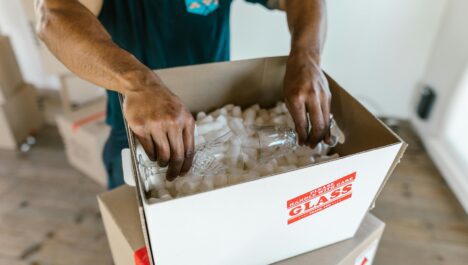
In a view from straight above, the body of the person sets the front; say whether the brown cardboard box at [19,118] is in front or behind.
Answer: behind

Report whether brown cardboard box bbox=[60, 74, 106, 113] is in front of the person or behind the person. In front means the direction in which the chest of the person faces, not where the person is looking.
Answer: behind

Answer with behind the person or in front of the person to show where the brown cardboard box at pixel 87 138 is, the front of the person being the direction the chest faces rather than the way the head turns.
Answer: behind

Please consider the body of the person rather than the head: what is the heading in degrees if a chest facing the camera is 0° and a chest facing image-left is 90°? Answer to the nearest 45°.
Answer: approximately 315°
